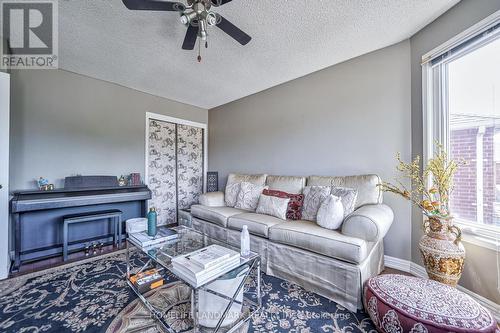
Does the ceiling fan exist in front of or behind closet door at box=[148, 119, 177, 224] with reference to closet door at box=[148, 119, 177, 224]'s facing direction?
in front

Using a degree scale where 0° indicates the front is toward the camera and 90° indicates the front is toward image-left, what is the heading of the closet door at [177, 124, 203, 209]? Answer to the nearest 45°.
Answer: approximately 315°

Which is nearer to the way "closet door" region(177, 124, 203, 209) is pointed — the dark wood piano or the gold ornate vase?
the gold ornate vase

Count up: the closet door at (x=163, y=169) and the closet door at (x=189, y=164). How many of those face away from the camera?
0

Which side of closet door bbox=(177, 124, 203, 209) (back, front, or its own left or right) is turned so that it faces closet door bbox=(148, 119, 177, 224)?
right

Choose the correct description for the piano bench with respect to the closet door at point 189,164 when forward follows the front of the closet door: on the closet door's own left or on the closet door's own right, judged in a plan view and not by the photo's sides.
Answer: on the closet door's own right

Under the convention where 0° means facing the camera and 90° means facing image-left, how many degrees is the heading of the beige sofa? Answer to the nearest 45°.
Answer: approximately 45°

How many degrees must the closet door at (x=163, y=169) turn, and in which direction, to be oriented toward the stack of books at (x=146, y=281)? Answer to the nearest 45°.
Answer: approximately 45° to its right

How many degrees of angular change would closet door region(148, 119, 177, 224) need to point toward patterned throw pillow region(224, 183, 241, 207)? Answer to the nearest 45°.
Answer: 0° — it already faces it

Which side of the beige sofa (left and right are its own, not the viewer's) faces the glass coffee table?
front

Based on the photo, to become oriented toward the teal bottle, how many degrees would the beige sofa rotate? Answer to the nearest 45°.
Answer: approximately 45° to its right

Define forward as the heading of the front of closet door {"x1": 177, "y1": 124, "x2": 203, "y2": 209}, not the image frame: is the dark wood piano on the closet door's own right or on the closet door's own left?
on the closet door's own right

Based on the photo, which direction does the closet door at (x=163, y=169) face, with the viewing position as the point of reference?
facing the viewer and to the right of the viewer

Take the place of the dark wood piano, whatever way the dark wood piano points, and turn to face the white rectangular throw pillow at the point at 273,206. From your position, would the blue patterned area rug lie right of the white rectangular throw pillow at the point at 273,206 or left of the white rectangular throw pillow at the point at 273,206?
right

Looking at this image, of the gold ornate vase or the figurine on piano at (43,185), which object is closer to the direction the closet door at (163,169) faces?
the gold ornate vase

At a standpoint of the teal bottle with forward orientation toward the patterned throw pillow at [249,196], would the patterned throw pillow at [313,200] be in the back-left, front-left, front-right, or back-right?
front-right

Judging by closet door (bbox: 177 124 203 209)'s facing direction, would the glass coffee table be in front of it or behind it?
in front
